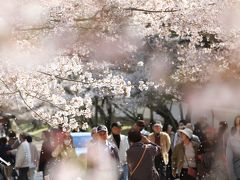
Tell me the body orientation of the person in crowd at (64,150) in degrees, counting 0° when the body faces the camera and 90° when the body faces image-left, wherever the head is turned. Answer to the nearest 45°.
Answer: approximately 0°

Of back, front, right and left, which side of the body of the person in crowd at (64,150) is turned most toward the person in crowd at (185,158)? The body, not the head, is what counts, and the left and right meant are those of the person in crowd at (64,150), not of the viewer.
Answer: left

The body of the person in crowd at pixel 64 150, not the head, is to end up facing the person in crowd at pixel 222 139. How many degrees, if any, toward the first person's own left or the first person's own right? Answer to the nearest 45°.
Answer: approximately 90° to the first person's own left

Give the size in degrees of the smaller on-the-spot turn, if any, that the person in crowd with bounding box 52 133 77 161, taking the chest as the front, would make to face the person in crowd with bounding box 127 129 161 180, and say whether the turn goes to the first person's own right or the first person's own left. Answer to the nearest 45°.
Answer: approximately 45° to the first person's own left

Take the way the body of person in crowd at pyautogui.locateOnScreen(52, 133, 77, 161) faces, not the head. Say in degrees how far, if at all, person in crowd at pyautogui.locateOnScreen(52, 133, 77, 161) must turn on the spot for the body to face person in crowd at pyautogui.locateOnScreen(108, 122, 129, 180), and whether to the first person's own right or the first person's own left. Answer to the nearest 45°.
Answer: approximately 90° to the first person's own left
